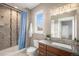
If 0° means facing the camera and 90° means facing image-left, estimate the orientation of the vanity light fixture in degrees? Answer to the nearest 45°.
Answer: approximately 45°

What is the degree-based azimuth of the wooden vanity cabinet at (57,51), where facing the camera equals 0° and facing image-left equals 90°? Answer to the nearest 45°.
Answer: approximately 45°
